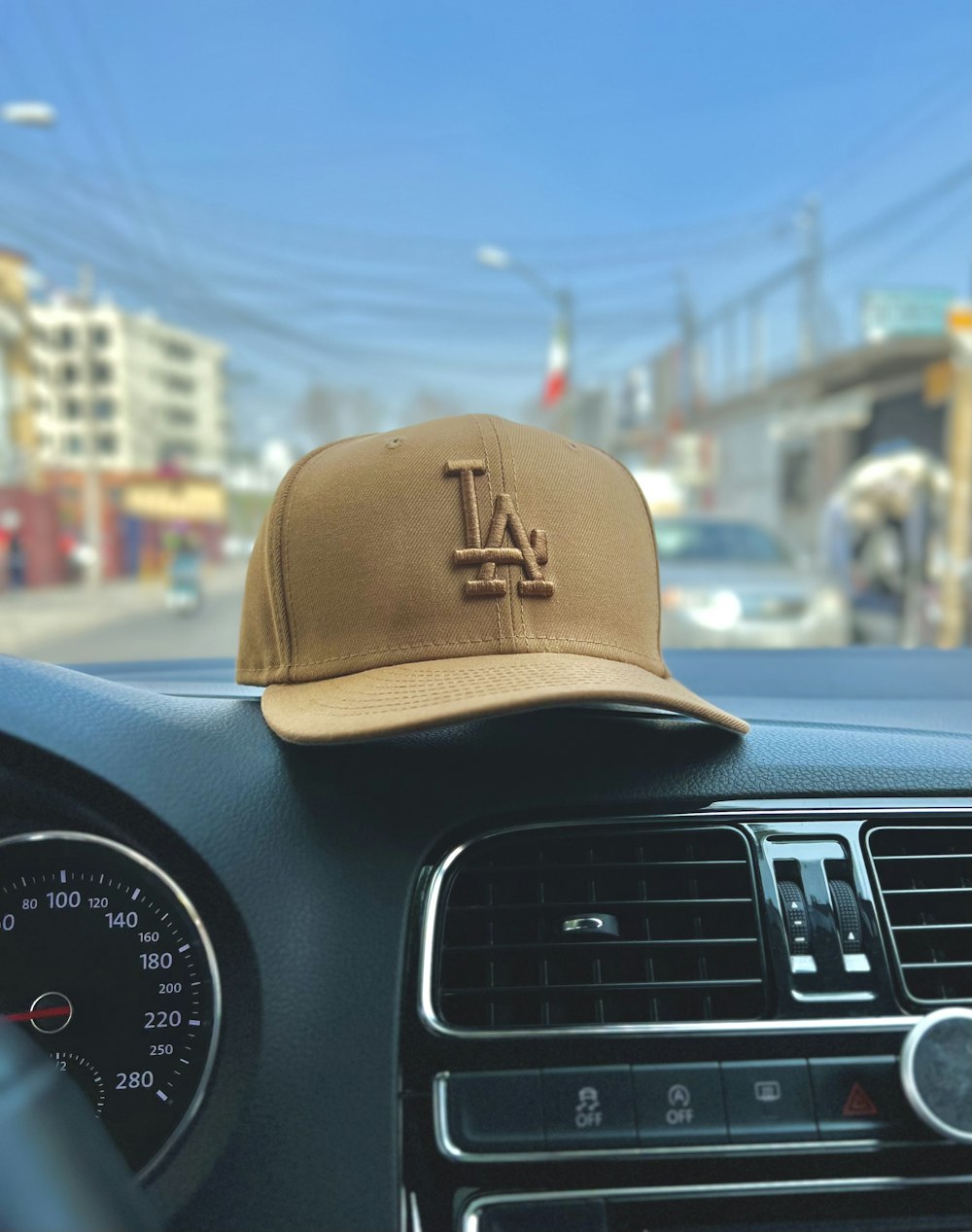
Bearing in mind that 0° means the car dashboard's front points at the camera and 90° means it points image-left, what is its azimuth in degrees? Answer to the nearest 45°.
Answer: approximately 0°

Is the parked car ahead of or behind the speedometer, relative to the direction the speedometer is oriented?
behind

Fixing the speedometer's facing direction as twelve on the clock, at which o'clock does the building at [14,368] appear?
The building is roughly at 6 o'clock from the speedometer.

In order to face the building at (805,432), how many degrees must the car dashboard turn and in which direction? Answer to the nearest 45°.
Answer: approximately 180°

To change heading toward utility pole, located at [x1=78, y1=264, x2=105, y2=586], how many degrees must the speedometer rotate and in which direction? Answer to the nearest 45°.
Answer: approximately 180°

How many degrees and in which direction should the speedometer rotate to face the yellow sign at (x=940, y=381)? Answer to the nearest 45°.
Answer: approximately 135° to its left

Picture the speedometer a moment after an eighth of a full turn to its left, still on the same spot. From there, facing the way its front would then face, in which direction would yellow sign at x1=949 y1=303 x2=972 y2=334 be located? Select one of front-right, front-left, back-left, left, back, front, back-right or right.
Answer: left
